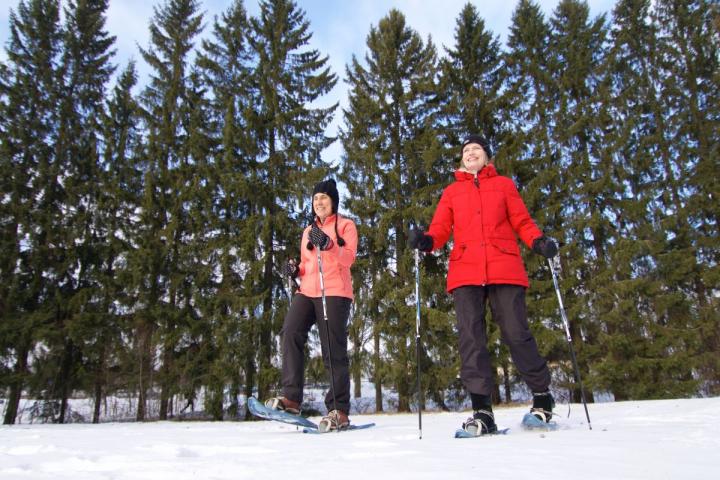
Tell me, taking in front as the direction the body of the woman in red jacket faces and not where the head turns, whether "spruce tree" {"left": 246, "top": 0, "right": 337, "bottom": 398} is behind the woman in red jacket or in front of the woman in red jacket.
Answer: behind

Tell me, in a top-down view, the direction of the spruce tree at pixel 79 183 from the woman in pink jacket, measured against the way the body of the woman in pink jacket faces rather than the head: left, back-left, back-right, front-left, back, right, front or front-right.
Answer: right

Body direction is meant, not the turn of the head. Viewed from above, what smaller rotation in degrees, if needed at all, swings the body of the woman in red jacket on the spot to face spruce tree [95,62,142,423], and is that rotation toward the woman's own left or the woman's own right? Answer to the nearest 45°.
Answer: approximately 135° to the woman's own right

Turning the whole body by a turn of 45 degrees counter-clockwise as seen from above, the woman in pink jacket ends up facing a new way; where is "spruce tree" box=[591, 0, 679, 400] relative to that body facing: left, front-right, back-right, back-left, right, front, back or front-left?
back-left

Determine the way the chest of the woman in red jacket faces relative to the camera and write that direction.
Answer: toward the camera

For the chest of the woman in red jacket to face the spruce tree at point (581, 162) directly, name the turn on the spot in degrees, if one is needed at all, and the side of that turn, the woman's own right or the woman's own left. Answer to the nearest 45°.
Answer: approximately 180°

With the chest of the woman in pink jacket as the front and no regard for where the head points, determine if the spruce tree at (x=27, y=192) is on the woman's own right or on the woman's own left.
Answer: on the woman's own right

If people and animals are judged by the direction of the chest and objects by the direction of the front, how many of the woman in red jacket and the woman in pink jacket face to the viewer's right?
0

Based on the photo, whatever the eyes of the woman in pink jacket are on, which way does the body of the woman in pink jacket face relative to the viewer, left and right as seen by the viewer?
facing the viewer and to the left of the viewer

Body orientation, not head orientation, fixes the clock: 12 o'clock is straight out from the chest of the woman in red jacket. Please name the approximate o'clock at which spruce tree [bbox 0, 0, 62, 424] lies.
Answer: The spruce tree is roughly at 4 o'clock from the woman in red jacket.

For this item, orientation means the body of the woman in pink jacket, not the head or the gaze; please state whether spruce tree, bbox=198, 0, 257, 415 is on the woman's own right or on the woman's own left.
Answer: on the woman's own right

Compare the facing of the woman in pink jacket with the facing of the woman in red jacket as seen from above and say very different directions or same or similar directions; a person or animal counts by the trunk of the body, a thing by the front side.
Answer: same or similar directions
